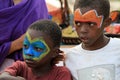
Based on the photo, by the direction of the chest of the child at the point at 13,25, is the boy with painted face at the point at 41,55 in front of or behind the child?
in front

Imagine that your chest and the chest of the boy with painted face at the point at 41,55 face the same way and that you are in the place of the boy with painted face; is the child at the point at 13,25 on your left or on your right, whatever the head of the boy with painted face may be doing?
on your right

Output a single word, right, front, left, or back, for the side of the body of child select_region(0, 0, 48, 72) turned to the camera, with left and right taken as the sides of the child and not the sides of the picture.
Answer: front

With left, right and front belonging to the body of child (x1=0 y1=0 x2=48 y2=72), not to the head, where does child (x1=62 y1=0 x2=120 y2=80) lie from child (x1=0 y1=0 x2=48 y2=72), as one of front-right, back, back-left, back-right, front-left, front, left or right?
front-left

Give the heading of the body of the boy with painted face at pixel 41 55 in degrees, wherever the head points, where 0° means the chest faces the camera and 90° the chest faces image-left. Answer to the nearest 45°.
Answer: approximately 45°

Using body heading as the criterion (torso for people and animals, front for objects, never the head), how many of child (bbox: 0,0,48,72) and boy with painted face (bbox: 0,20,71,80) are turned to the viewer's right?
0

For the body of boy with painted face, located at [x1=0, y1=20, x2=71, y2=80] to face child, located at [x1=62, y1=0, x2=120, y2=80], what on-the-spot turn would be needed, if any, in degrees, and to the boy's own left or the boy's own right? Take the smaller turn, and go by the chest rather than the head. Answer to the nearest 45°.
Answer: approximately 135° to the boy's own left
